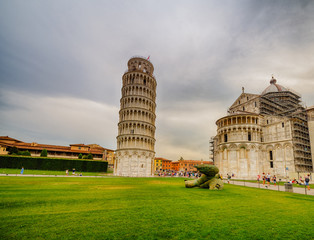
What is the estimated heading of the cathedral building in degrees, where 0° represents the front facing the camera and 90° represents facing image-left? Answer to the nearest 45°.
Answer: approximately 225°
